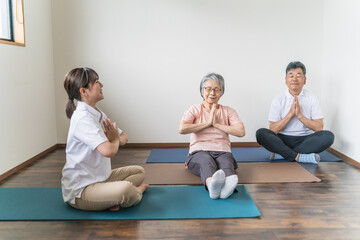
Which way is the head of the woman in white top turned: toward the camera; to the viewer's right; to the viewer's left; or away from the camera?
to the viewer's right

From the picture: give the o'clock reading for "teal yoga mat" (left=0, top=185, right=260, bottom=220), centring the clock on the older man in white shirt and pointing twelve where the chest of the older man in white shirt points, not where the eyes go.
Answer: The teal yoga mat is roughly at 1 o'clock from the older man in white shirt.

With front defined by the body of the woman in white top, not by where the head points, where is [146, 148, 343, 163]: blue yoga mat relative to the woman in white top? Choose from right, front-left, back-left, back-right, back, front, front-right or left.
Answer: front-left

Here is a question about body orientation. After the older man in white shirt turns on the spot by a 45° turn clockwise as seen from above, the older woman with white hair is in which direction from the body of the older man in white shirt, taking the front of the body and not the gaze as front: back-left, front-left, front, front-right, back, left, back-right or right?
front

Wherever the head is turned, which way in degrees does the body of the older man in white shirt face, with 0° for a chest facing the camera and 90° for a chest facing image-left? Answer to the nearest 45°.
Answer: approximately 0°

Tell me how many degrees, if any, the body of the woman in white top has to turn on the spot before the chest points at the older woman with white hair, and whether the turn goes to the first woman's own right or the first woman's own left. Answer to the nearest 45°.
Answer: approximately 45° to the first woman's own left

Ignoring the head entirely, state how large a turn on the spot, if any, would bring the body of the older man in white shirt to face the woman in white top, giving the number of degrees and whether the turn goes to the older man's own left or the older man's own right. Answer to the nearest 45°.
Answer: approximately 45° to the older man's own right

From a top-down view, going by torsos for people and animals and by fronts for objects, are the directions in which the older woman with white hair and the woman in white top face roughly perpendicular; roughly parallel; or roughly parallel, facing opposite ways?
roughly perpendicular

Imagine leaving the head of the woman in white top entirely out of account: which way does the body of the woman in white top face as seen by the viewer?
to the viewer's right

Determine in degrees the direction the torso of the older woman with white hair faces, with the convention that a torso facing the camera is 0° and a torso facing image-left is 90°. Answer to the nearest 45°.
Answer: approximately 0°

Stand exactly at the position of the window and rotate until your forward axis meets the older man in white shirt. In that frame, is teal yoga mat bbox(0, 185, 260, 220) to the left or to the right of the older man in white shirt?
right

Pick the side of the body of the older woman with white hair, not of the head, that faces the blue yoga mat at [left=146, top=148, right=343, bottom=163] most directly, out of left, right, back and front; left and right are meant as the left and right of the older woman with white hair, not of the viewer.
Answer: back
